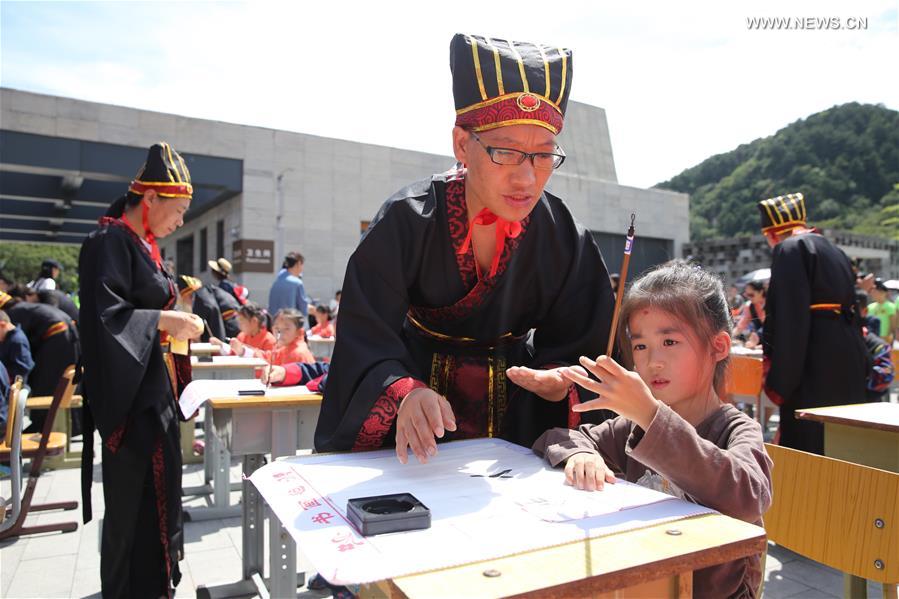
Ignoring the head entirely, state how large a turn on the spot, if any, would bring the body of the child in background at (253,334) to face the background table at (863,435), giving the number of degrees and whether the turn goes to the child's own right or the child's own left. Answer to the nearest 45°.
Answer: approximately 45° to the child's own left

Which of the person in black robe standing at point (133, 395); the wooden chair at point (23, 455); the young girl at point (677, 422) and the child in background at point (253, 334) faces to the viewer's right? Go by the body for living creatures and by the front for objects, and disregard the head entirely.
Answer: the person in black robe standing

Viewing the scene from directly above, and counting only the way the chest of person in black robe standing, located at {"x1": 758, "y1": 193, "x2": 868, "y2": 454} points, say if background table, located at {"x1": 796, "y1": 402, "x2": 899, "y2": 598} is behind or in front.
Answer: behind

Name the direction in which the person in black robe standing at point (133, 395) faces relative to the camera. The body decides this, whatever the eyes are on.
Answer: to the viewer's right

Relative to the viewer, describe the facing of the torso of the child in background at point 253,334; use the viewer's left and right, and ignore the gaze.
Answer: facing the viewer and to the left of the viewer

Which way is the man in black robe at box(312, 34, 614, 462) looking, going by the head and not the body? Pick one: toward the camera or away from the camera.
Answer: toward the camera

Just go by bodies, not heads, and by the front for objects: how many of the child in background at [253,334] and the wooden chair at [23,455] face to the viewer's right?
0

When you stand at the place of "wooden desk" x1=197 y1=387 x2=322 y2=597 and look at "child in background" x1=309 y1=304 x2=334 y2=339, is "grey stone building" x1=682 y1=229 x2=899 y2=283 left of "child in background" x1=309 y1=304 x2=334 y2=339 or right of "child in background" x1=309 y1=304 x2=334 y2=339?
right

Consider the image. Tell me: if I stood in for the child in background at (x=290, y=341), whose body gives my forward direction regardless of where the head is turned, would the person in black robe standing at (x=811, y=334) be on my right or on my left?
on my left

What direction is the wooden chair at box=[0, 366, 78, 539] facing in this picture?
to the viewer's left

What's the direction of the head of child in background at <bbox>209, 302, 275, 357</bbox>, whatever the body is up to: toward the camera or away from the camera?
toward the camera

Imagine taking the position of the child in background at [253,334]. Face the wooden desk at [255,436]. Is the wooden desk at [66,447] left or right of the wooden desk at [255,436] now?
right

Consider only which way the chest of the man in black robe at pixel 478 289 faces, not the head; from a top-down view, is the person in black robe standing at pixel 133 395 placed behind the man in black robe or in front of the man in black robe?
behind

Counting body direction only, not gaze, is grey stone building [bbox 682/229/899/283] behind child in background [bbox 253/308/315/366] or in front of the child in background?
behind

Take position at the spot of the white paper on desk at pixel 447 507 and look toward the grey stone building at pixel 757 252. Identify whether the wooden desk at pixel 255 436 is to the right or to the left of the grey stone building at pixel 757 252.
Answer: left
